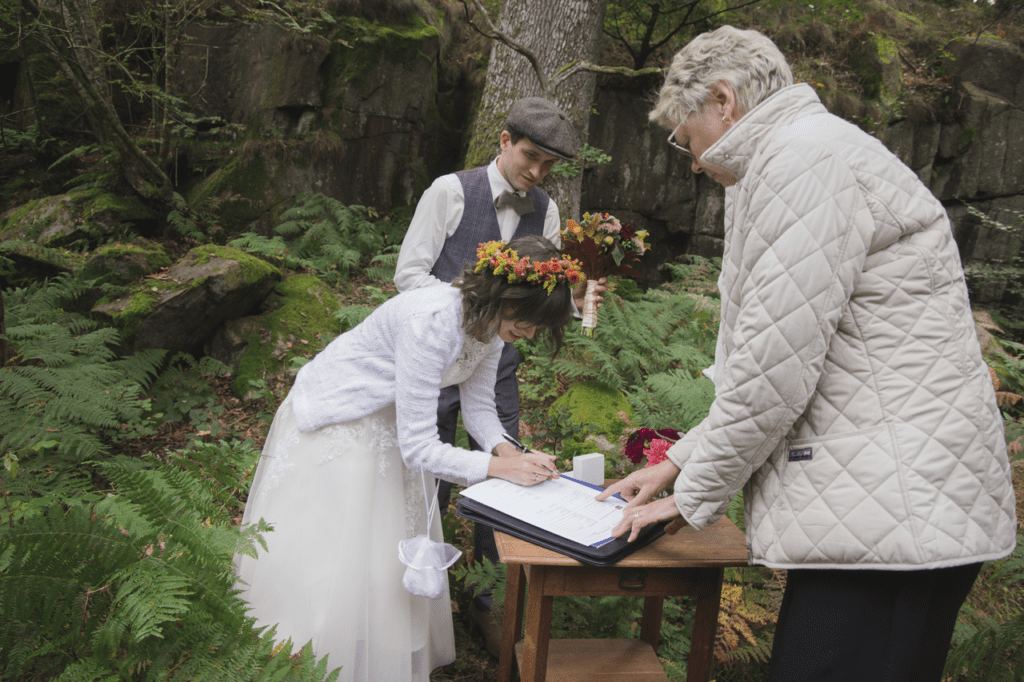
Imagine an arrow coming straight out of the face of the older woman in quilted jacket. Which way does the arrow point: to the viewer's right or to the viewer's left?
to the viewer's left

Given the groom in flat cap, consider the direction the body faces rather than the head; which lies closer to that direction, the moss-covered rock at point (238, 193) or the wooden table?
the wooden table

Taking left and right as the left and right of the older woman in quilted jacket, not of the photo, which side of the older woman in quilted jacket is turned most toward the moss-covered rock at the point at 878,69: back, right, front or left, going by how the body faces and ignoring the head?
right

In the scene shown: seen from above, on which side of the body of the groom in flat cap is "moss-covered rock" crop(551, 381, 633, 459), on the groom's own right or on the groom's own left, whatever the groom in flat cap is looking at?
on the groom's own left

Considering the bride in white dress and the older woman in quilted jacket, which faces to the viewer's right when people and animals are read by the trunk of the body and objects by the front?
the bride in white dress

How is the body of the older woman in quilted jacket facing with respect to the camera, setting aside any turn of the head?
to the viewer's left

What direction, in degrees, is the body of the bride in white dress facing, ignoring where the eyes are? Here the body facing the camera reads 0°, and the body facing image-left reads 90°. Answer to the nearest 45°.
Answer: approximately 270°

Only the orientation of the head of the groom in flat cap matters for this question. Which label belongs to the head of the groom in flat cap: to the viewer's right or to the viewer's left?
to the viewer's right

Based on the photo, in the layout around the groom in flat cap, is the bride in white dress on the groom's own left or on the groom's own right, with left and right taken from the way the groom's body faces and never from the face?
on the groom's own right

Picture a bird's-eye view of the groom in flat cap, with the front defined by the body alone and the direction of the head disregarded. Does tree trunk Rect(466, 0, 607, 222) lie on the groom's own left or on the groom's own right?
on the groom's own left
